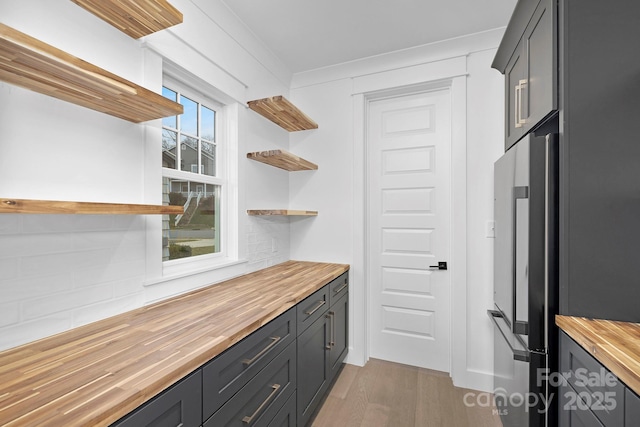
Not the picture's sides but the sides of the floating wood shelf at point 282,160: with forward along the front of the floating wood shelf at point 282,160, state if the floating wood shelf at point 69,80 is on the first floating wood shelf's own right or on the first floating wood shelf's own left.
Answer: on the first floating wood shelf's own right

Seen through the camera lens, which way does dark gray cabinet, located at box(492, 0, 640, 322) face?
facing to the left of the viewer

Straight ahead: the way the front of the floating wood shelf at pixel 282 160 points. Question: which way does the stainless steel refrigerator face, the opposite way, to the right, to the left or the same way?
the opposite way

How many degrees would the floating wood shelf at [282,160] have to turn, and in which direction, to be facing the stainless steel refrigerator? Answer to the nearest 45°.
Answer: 0° — it already faces it

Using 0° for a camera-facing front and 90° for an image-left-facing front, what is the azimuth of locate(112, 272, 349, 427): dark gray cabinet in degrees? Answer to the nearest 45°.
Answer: approximately 315°

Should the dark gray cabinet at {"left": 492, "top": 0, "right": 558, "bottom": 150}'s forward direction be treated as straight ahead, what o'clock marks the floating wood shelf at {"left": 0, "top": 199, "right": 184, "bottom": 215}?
The floating wood shelf is roughly at 10 o'clock from the dark gray cabinet.

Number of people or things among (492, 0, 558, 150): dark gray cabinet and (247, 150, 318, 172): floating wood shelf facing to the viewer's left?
1

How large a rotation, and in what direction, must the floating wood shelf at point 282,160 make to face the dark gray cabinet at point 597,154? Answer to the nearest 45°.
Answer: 0° — it already faces it

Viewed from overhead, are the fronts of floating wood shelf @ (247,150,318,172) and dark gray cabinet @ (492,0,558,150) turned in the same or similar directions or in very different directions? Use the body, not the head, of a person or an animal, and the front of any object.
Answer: very different directions

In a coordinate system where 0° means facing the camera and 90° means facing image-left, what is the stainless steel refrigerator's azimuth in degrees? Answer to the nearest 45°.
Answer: approximately 90°
